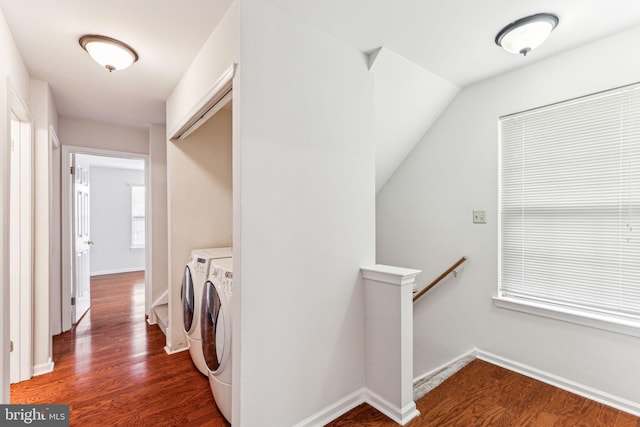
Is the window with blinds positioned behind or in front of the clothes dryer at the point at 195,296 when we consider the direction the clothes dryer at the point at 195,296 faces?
behind

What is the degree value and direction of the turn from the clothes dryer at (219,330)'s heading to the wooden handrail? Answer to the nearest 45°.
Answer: approximately 180°

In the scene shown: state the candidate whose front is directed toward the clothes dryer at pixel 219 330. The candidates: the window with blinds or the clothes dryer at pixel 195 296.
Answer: the window with blinds

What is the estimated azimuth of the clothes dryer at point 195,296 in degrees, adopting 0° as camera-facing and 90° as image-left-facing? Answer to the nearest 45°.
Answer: approximately 90°

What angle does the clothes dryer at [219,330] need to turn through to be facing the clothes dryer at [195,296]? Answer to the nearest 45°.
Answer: approximately 90° to its right

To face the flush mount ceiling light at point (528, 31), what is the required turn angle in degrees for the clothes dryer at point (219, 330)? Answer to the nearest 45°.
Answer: approximately 135° to its left

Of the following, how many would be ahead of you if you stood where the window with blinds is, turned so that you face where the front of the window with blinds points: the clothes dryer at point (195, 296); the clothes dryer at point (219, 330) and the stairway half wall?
3

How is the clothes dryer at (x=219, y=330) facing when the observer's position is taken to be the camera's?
facing to the left of the viewer
